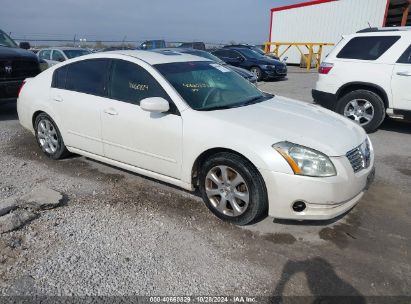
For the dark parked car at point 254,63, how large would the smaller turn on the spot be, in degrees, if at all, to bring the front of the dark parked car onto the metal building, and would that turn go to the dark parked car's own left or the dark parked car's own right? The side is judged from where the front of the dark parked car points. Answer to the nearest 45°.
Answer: approximately 90° to the dark parked car's own left

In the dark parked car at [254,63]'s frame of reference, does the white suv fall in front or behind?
in front

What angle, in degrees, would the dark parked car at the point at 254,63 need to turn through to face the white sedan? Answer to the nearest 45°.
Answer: approximately 45° to its right

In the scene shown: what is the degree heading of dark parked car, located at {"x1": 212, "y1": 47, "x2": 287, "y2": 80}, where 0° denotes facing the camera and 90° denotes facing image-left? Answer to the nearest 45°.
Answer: approximately 315°

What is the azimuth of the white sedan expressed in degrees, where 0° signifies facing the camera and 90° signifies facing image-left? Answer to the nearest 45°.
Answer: approximately 315°

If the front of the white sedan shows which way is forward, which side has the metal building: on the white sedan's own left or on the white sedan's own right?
on the white sedan's own left
